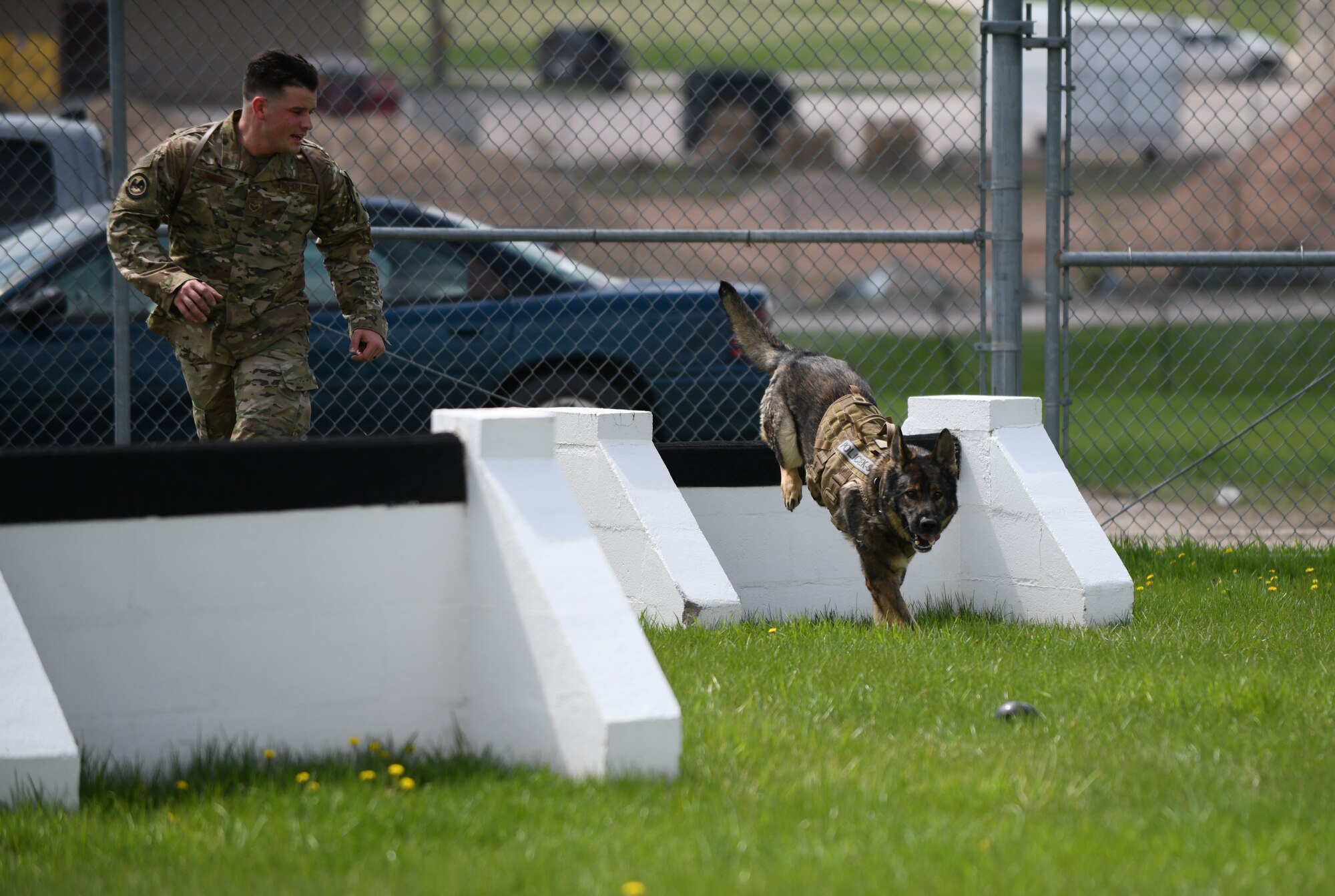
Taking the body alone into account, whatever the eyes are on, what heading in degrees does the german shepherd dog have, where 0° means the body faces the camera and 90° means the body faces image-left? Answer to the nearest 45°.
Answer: approximately 315°
